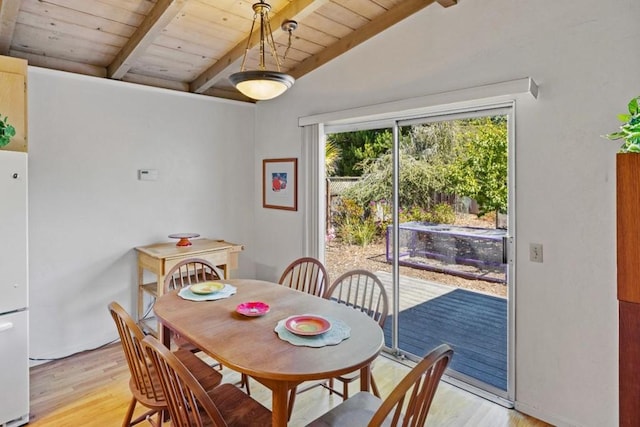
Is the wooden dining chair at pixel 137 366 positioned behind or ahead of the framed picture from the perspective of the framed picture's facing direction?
ahead

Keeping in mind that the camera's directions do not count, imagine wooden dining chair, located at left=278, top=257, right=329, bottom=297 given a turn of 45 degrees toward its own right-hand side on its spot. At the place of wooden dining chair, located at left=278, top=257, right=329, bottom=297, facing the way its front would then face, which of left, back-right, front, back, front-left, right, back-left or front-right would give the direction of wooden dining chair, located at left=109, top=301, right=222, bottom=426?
front-left

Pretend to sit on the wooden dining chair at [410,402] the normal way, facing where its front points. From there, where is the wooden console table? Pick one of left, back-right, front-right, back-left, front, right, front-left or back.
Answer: front

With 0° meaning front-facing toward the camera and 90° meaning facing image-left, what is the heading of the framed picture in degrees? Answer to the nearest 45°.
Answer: approximately 45°

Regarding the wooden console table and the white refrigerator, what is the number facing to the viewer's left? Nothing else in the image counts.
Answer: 0

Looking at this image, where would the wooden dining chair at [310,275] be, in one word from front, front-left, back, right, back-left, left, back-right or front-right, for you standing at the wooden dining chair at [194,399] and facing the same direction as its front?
front

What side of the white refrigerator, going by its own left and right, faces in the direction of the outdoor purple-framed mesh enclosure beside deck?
left

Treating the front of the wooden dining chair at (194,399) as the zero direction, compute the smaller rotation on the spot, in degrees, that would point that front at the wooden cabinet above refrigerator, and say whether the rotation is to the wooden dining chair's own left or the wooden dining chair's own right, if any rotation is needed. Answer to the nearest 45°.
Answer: approximately 90° to the wooden dining chair's own left

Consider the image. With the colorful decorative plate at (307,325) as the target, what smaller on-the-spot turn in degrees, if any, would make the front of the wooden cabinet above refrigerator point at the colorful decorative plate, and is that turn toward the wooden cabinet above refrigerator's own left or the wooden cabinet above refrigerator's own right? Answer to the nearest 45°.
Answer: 0° — it already faces it

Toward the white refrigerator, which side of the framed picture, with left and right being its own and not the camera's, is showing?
front

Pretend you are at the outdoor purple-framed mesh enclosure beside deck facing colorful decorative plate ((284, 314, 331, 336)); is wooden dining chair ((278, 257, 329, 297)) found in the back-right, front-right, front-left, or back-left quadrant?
front-right

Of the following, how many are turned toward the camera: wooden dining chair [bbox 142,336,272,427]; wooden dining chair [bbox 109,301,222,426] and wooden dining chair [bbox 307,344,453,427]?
0

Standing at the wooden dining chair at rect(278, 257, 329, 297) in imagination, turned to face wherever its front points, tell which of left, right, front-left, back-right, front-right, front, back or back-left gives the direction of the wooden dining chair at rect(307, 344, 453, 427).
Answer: front-left
